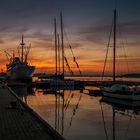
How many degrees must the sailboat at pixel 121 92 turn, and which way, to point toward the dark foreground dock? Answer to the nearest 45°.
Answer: approximately 90° to its left

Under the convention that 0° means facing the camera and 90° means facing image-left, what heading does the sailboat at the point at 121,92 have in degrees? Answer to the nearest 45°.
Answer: approximately 90°
